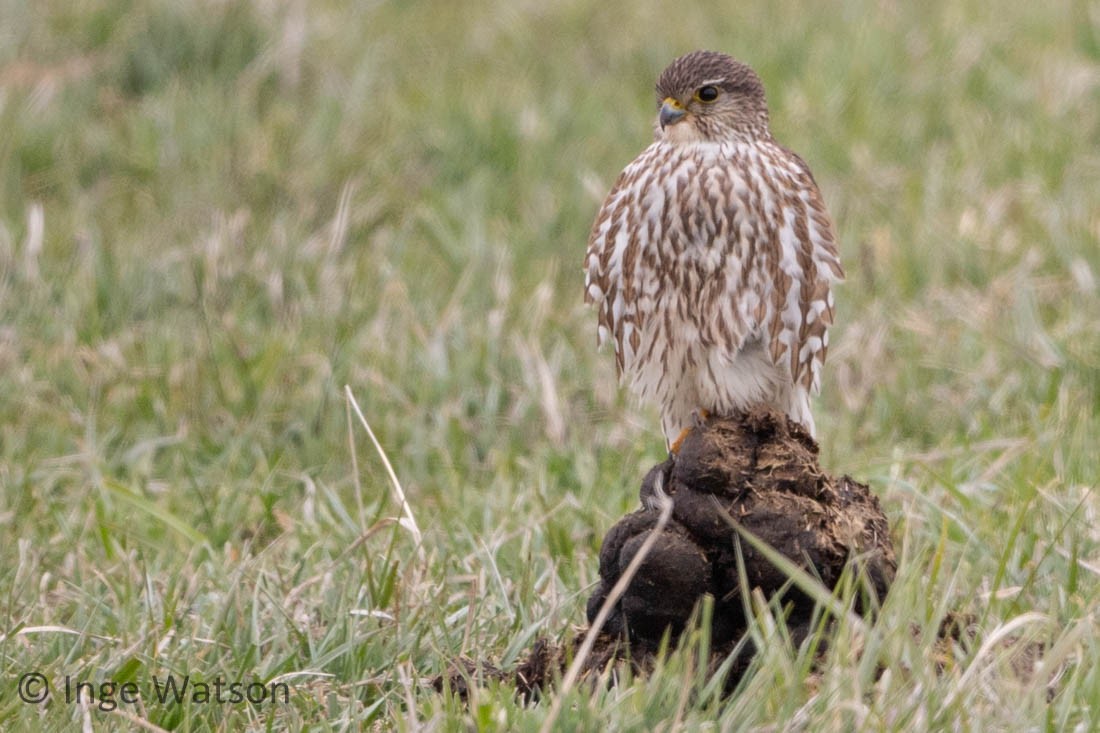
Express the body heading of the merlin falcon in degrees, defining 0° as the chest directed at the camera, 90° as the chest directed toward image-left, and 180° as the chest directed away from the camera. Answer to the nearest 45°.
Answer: approximately 0°

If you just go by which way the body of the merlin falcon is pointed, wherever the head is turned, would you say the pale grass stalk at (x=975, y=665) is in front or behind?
in front
